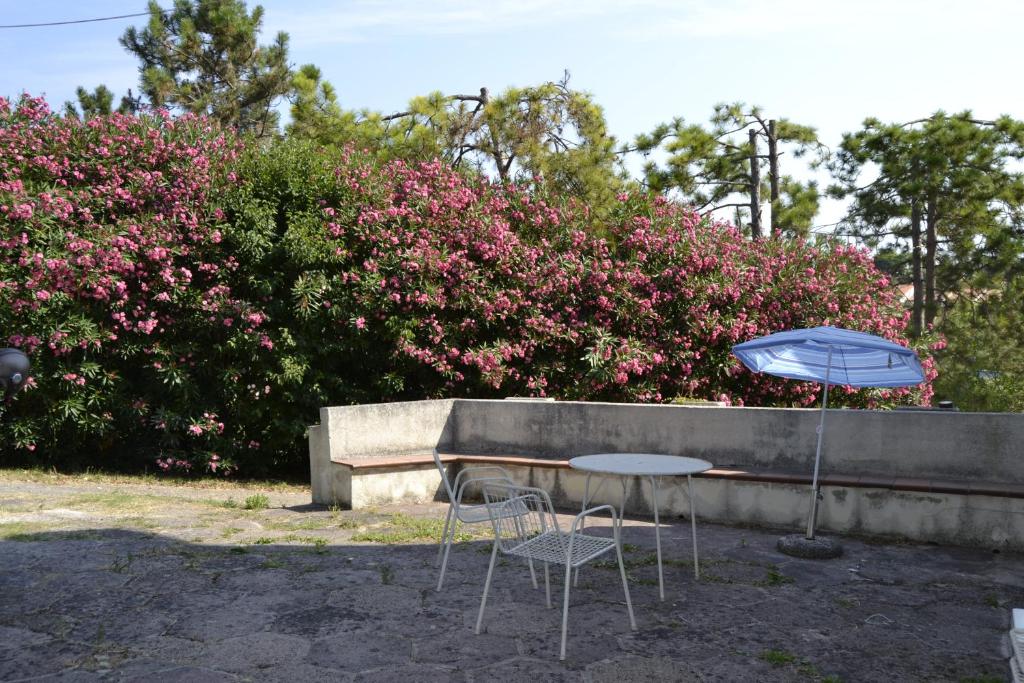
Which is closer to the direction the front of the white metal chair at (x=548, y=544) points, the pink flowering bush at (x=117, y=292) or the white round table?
the white round table

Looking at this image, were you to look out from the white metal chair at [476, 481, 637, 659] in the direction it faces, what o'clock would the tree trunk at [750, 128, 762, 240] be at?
The tree trunk is roughly at 11 o'clock from the white metal chair.

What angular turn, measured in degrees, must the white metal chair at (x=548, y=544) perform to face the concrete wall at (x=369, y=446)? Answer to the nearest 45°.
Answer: approximately 90° to its left

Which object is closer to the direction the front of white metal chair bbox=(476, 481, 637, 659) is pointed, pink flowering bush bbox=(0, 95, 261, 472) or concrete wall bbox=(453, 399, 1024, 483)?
the concrete wall

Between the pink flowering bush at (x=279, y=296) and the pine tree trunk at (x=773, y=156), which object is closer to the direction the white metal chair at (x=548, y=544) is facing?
the pine tree trunk

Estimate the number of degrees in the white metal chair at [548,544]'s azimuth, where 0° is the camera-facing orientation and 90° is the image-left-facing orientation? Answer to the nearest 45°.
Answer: approximately 225°

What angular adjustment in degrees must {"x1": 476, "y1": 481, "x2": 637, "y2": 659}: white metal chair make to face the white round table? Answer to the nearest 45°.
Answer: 0° — it already faces it

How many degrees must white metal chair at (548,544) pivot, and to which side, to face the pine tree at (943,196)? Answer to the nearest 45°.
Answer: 0° — it already faces it
